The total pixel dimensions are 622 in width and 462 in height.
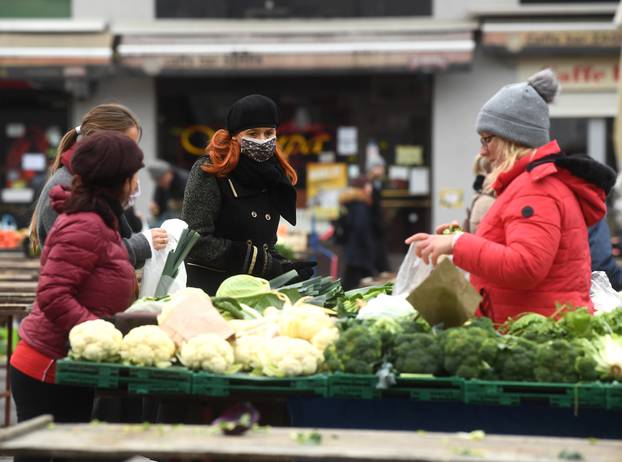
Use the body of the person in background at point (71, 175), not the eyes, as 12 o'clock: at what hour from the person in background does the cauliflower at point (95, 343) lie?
The cauliflower is roughly at 3 o'clock from the person in background.

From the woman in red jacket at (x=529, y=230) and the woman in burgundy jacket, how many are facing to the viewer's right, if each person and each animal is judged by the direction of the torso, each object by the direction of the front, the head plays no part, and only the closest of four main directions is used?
1

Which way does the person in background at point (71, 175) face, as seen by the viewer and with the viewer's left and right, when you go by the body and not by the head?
facing to the right of the viewer

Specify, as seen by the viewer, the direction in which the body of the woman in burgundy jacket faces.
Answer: to the viewer's right

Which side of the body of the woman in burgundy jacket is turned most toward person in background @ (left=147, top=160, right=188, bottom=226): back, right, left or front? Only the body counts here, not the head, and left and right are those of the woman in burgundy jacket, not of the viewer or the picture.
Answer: left

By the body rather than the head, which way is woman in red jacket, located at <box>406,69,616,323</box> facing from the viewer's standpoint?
to the viewer's left

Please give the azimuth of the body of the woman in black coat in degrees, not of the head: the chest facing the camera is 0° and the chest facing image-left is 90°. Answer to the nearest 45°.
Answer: approximately 315°

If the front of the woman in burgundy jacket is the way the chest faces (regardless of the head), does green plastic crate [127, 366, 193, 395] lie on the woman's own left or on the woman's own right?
on the woman's own right

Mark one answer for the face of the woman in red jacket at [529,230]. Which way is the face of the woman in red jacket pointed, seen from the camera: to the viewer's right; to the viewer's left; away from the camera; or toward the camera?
to the viewer's left
